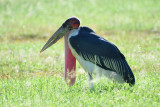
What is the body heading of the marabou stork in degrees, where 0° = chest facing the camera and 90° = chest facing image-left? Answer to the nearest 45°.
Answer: approximately 90°
